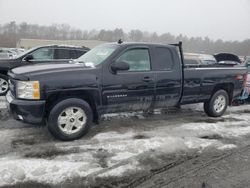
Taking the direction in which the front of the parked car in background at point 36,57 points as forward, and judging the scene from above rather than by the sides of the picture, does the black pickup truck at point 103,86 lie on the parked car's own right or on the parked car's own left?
on the parked car's own left

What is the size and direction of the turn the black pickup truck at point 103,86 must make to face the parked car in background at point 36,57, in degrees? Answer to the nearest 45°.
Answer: approximately 90° to its right

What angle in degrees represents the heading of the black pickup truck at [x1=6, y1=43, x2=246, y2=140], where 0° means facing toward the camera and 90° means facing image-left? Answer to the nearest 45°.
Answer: approximately 45°

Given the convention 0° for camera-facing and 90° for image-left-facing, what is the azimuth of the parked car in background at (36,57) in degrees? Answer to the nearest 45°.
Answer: approximately 90°
